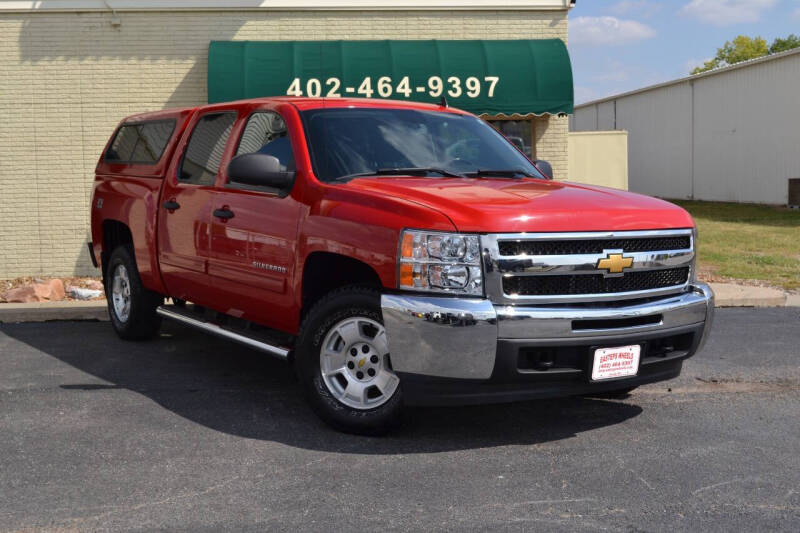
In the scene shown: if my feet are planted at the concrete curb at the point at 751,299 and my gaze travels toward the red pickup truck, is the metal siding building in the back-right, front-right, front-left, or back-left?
back-right

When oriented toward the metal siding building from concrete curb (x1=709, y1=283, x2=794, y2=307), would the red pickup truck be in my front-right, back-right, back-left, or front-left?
back-left

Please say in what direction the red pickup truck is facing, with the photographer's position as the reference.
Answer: facing the viewer and to the right of the viewer

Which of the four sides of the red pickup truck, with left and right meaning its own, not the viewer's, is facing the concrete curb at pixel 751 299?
left

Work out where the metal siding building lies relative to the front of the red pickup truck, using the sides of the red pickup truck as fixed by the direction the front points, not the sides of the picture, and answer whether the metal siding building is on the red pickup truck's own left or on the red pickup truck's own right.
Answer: on the red pickup truck's own left

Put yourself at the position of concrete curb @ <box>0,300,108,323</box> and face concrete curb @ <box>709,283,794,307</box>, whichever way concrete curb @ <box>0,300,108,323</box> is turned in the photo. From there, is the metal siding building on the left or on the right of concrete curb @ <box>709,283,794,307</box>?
left

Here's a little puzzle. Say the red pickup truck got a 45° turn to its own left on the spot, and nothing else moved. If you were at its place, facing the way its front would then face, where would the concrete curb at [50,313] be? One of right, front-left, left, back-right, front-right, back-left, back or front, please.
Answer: back-left
